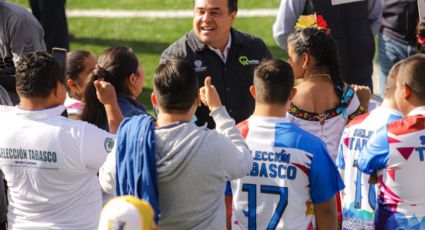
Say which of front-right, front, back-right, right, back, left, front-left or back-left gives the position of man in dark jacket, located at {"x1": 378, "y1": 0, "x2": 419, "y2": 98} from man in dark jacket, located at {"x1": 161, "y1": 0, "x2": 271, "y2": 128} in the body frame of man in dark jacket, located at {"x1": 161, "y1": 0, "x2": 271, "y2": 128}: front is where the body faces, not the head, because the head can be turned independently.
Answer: back-left

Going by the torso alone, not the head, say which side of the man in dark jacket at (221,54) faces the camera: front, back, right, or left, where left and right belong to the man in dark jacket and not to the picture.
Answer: front
